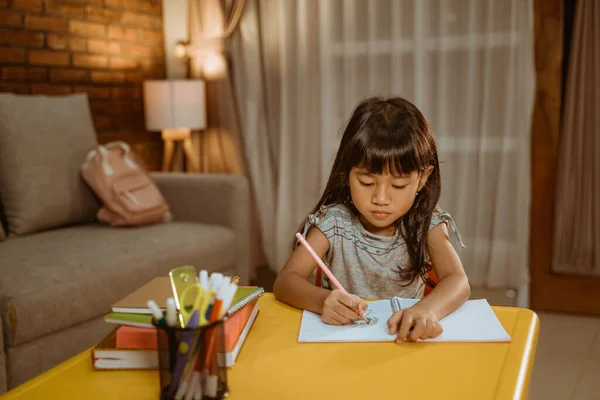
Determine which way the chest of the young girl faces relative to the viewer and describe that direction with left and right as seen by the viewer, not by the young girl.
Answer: facing the viewer

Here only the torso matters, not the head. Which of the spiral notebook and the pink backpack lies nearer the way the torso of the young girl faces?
the spiral notebook

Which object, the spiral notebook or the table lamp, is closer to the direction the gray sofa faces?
the spiral notebook

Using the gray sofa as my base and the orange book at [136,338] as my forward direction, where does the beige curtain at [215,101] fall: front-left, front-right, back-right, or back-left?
back-left

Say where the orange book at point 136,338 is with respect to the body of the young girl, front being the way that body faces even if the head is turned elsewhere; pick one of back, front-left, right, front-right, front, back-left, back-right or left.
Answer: front-right

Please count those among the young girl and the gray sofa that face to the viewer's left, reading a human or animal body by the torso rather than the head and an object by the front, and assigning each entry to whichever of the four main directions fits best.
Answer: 0

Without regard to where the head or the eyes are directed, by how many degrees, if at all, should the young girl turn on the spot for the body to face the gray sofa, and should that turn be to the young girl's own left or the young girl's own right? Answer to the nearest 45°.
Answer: approximately 135° to the young girl's own right

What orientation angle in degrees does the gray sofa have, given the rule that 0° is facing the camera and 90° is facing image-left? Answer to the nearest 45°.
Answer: approximately 315°

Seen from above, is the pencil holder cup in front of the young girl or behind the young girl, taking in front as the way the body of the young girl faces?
in front

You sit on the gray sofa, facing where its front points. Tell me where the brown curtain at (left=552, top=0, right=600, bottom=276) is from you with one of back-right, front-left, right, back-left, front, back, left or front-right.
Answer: front-left

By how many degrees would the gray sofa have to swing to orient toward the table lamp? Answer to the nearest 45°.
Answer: approximately 90° to its left

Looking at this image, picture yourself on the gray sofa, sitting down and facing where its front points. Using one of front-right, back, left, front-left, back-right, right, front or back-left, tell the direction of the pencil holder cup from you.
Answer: front-right

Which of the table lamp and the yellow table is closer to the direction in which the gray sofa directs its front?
the yellow table

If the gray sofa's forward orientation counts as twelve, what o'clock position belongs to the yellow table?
The yellow table is roughly at 1 o'clock from the gray sofa.
